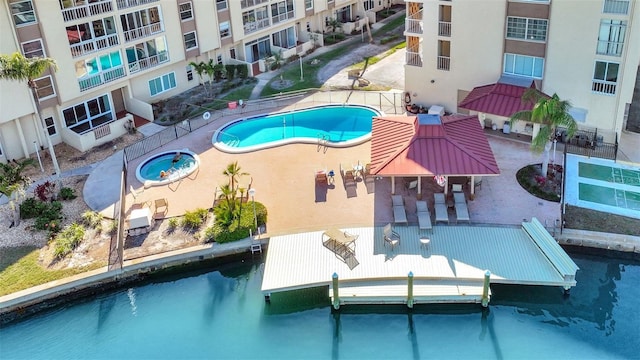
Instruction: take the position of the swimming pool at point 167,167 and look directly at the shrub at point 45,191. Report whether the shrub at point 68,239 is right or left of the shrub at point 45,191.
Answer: left

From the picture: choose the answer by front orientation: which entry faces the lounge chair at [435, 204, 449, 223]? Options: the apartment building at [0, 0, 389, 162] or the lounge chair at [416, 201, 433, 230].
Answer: the apartment building

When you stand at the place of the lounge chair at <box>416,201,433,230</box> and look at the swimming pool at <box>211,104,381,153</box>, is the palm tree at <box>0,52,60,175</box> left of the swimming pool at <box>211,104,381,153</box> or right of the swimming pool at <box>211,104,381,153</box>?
left

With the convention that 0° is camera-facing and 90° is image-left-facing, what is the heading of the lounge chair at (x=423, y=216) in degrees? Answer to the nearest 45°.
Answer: approximately 0°

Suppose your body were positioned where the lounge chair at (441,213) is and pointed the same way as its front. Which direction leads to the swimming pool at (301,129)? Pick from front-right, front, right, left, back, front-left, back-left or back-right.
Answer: back-right

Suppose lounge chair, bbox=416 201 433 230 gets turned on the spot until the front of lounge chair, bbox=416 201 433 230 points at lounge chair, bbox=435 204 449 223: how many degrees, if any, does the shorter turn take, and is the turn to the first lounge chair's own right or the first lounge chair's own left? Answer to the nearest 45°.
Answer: approximately 90° to the first lounge chair's own left

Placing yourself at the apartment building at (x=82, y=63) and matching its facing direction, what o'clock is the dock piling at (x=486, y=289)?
The dock piling is roughly at 12 o'clock from the apartment building.

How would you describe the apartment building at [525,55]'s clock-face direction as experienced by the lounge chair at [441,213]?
The apartment building is roughly at 7 o'clock from the lounge chair.

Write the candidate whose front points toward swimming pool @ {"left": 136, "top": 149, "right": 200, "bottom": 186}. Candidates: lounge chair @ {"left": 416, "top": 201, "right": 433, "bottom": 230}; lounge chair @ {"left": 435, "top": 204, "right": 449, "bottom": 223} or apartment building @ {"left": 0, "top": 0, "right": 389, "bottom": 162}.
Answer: the apartment building

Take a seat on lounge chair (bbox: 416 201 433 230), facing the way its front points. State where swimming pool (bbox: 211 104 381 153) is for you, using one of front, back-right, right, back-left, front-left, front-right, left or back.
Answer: back-right

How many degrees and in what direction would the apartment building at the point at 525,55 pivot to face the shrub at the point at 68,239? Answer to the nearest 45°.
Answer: approximately 45° to its right

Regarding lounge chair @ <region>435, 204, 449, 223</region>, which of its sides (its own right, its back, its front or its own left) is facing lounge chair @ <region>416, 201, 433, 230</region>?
right

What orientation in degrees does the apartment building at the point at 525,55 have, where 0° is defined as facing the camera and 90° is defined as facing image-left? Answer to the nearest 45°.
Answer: approximately 0°

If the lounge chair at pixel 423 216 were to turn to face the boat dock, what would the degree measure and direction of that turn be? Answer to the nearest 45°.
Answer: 0° — it already faces it
